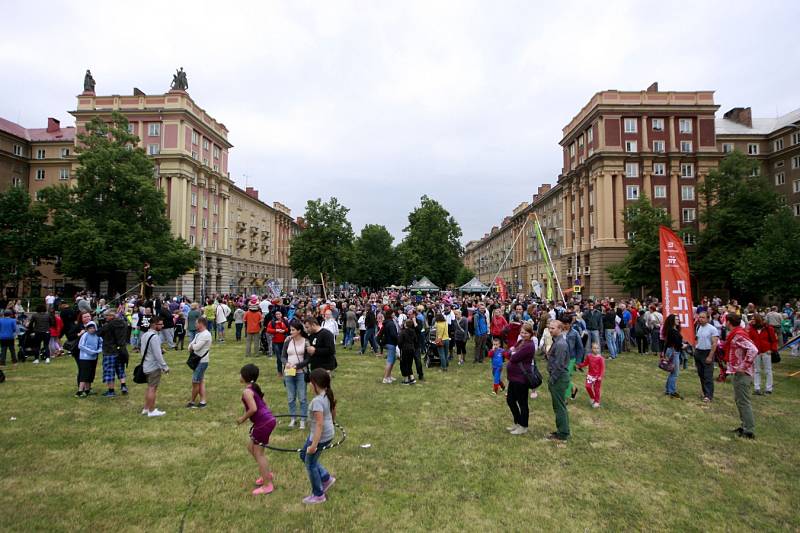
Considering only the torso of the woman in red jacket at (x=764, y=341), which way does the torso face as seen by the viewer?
toward the camera

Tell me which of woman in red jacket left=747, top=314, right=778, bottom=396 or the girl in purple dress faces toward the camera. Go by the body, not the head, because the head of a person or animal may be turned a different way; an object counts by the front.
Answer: the woman in red jacket

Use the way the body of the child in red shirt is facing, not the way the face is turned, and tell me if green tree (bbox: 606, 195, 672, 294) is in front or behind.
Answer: behind

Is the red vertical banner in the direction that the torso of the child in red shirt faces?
no

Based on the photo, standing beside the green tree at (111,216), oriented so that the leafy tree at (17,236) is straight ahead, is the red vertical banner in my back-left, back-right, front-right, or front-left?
back-left

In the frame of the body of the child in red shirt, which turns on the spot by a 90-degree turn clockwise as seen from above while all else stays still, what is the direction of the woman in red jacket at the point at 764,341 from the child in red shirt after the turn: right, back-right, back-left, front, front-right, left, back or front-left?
back-right

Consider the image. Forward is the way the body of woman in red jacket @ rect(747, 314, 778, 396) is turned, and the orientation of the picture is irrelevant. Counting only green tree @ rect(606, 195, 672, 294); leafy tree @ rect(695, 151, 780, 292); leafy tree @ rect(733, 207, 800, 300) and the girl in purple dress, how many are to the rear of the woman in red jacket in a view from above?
3

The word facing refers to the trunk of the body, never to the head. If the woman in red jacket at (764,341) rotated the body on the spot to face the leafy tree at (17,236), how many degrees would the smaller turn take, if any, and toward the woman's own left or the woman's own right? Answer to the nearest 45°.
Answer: approximately 90° to the woman's own right

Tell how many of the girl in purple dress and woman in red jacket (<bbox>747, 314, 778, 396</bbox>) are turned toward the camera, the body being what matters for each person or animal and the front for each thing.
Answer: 1

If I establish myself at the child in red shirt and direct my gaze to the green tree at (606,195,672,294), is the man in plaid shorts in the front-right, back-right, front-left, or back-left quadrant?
back-left

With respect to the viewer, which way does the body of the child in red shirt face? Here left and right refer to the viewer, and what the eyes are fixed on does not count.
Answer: facing the viewer

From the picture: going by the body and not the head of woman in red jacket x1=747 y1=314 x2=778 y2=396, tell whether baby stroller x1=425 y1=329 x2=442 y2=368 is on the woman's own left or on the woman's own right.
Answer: on the woman's own right

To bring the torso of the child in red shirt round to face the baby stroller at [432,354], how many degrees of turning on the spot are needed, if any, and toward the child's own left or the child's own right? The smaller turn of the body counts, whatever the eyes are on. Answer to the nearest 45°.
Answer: approximately 135° to the child's own right

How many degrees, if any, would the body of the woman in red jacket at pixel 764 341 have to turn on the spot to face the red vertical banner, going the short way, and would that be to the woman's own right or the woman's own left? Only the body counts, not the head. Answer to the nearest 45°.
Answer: approximately 135° to the woman's own right
